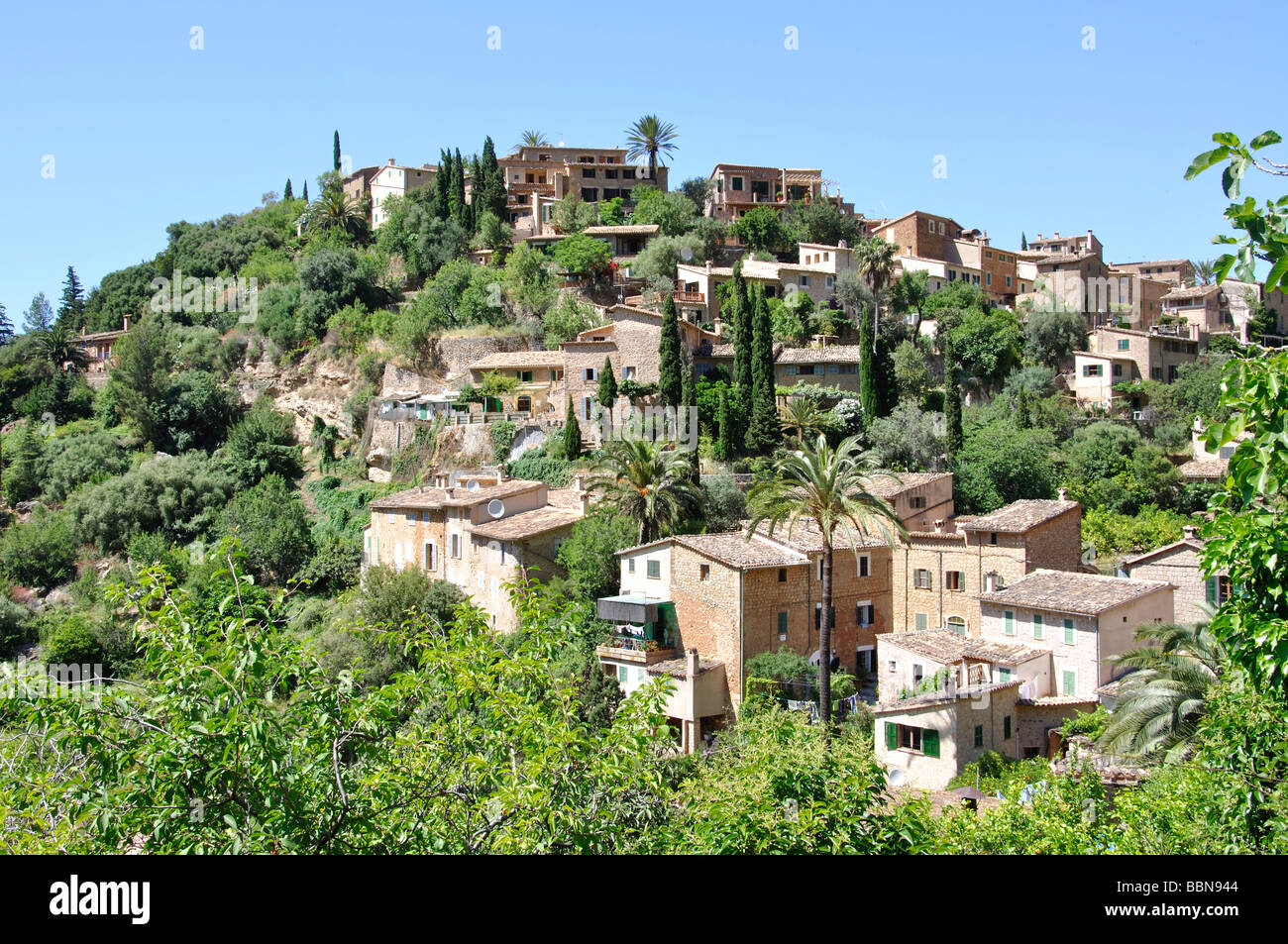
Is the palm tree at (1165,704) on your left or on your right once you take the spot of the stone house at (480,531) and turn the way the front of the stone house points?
on your left

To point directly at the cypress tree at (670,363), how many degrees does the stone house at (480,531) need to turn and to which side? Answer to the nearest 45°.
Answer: approximately 180°

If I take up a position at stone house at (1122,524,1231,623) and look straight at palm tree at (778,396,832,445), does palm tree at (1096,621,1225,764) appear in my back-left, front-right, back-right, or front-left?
back-left

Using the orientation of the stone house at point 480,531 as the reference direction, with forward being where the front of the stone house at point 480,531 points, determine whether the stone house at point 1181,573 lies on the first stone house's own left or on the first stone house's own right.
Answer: on the first stone house's own left

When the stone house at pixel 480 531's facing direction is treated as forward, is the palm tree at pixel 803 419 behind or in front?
behind

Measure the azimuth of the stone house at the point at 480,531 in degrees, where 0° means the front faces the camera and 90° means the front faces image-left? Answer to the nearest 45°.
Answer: approximately 45°

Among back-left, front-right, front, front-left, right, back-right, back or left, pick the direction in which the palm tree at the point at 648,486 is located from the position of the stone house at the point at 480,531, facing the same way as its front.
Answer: left

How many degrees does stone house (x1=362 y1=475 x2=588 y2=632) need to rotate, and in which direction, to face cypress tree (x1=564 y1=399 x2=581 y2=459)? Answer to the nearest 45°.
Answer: approximately 180°

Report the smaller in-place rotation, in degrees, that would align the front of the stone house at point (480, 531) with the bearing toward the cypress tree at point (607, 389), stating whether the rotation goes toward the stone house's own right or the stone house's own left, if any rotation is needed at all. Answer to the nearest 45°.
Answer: approximately 180°

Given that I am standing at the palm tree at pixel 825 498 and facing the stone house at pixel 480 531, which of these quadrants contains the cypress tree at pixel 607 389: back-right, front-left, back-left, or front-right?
front-right

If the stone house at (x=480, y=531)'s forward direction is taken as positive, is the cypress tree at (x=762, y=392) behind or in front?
behind

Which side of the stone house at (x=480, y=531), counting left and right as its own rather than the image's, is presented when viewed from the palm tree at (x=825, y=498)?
left

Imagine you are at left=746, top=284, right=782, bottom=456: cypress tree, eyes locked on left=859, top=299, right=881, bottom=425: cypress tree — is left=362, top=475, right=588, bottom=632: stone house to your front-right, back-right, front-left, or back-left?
back-right

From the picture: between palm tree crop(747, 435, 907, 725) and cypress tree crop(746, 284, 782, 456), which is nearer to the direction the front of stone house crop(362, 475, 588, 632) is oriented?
the palm tree
